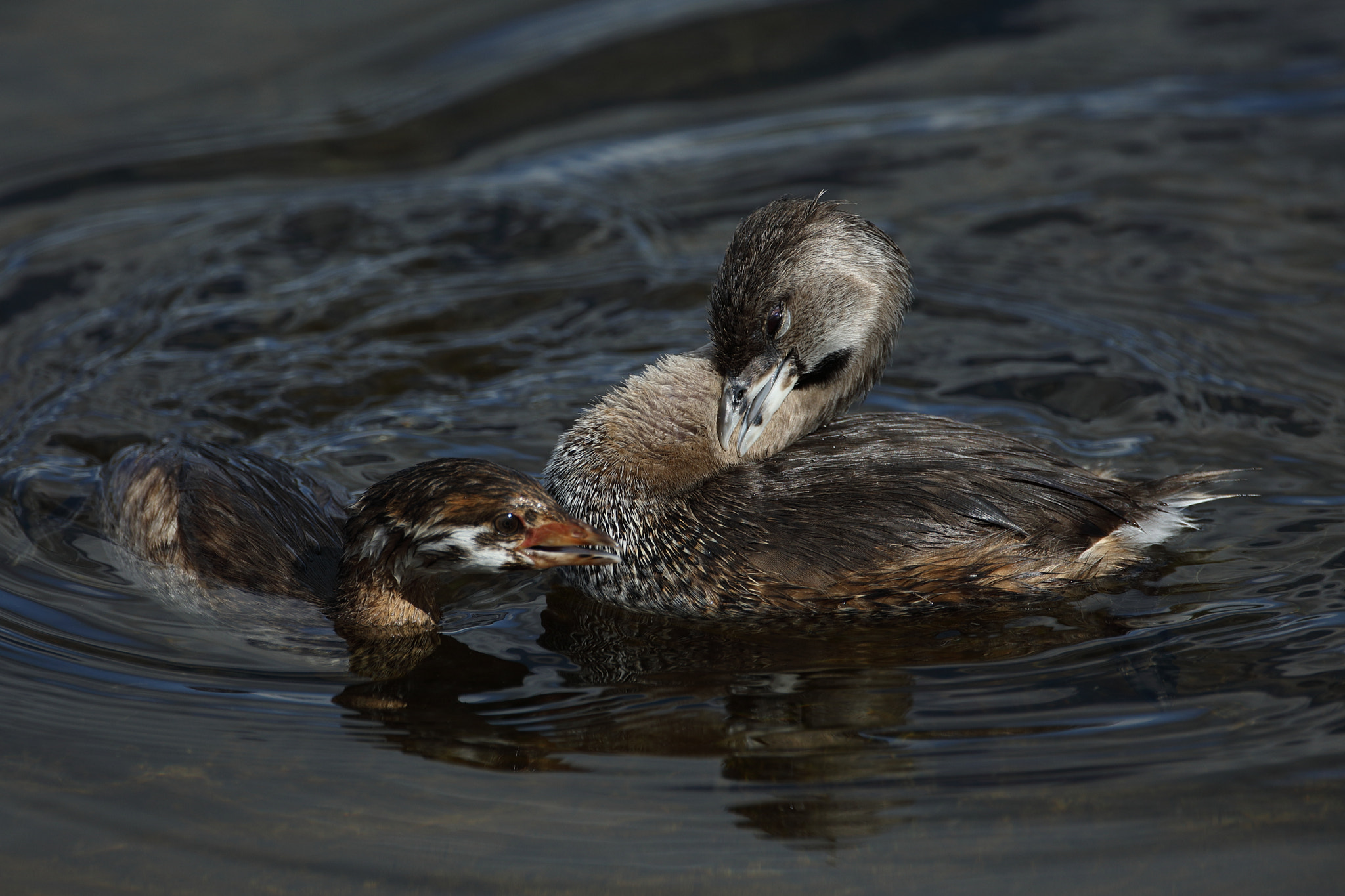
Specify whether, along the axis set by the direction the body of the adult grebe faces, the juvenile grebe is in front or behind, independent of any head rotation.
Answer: in front

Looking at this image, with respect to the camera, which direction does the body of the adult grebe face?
to the viewer's left
